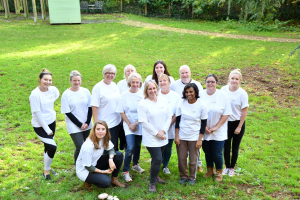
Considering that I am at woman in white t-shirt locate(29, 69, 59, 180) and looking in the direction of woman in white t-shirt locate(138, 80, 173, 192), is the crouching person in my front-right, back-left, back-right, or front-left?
front-right

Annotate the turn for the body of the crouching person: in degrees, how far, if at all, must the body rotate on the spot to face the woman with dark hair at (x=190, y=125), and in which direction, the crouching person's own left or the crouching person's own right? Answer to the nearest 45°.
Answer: approximately 45° to the crouching person's own left

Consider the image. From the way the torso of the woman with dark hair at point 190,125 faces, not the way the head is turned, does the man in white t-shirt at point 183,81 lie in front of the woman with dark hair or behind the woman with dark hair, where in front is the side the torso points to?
behind

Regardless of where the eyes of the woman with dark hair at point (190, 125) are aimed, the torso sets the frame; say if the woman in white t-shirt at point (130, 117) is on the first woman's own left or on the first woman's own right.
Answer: on the first woman's own right

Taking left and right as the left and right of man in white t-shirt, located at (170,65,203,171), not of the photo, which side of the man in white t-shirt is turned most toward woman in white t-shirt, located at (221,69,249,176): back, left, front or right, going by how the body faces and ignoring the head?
left

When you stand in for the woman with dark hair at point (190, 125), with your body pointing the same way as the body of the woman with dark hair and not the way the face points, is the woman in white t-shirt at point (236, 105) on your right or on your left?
on your left

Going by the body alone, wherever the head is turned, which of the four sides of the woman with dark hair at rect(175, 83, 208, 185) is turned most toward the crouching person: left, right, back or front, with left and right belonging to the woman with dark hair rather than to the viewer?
right

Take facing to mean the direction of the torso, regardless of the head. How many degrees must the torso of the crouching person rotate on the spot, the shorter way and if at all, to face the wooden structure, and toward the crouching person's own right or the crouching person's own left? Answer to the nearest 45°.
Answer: approximately 135° to the crouching person's own left

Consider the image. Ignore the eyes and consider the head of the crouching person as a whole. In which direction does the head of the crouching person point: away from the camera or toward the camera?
toward the camera

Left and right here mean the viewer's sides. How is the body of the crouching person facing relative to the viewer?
facing the viewer and to the right of the viewer

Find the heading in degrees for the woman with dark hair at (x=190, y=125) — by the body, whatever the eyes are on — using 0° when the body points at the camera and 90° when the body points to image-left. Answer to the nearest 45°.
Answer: approximately 0°

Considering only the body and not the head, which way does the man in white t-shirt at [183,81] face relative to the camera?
toward the camera
